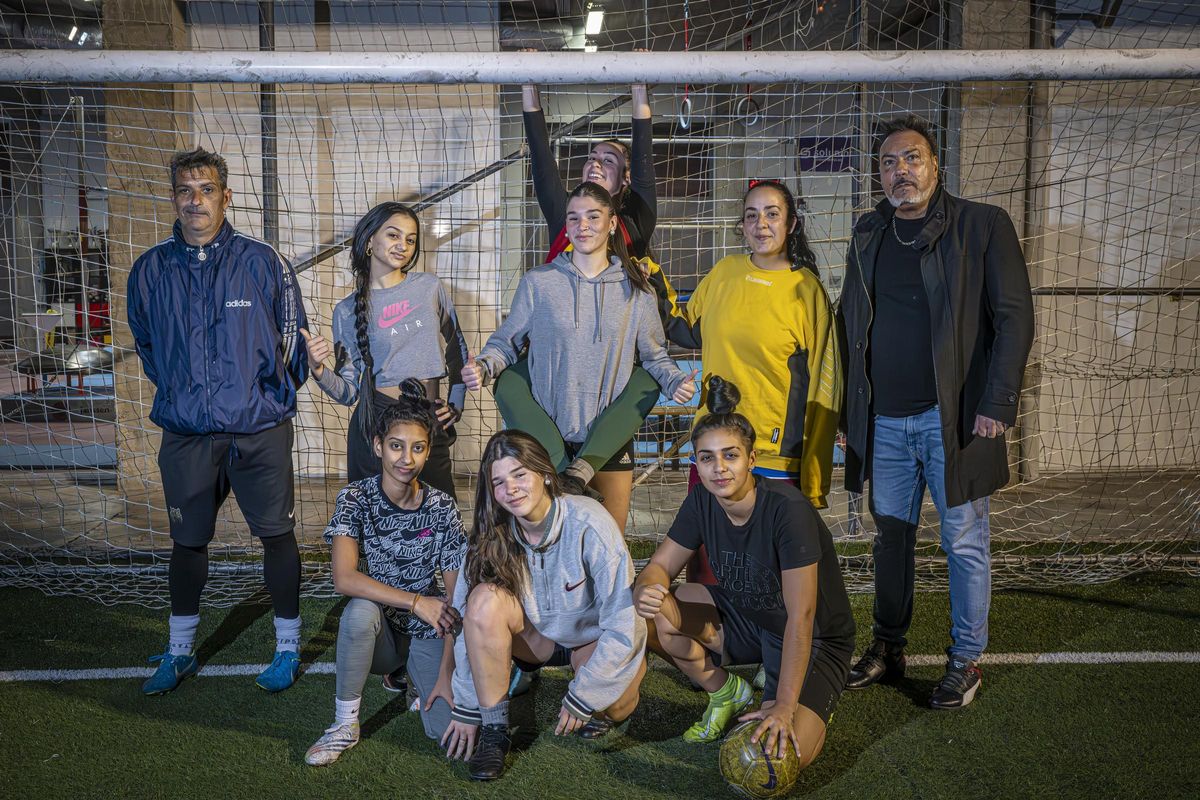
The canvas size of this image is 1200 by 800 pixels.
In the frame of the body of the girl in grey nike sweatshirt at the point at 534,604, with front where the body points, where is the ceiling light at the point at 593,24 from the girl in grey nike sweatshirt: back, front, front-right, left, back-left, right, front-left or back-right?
back

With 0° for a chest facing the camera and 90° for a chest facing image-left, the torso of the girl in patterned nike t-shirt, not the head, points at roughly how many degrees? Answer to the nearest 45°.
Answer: approximately 0°

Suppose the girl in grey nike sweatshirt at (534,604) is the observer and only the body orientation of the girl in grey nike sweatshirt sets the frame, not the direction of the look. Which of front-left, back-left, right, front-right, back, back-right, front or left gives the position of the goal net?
back

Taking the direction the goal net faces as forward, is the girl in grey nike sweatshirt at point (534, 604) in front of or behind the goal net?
in front

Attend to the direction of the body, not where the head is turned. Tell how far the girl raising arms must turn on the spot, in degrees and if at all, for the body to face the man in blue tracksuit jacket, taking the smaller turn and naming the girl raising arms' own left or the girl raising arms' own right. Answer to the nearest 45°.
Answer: approximately 90° to the girl raising arms' own right

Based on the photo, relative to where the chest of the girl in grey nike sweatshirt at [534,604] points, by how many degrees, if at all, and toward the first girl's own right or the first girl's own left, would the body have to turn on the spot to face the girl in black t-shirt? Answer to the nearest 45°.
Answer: approximately 90° to the first girl's own left
